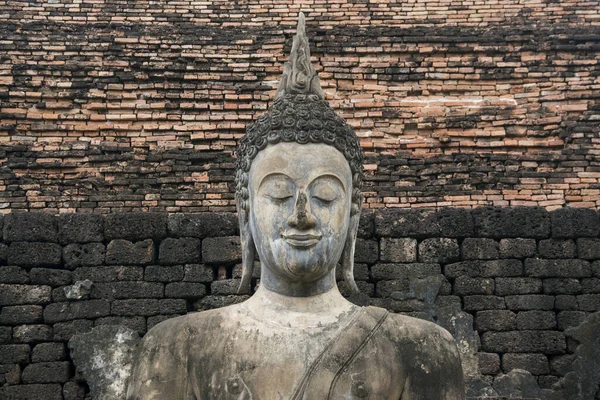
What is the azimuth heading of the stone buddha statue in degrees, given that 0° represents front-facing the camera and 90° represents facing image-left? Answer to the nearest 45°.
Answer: approximately 0°

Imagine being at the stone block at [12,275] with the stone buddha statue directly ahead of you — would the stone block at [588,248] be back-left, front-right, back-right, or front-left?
front-left

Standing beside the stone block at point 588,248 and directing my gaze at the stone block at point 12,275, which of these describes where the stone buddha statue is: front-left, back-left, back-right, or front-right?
front-left

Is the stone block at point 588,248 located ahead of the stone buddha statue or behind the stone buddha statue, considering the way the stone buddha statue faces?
behind

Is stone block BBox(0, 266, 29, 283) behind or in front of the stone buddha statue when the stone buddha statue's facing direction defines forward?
behind

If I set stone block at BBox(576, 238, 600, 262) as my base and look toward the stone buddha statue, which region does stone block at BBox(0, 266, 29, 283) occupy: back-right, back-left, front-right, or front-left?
front-right
